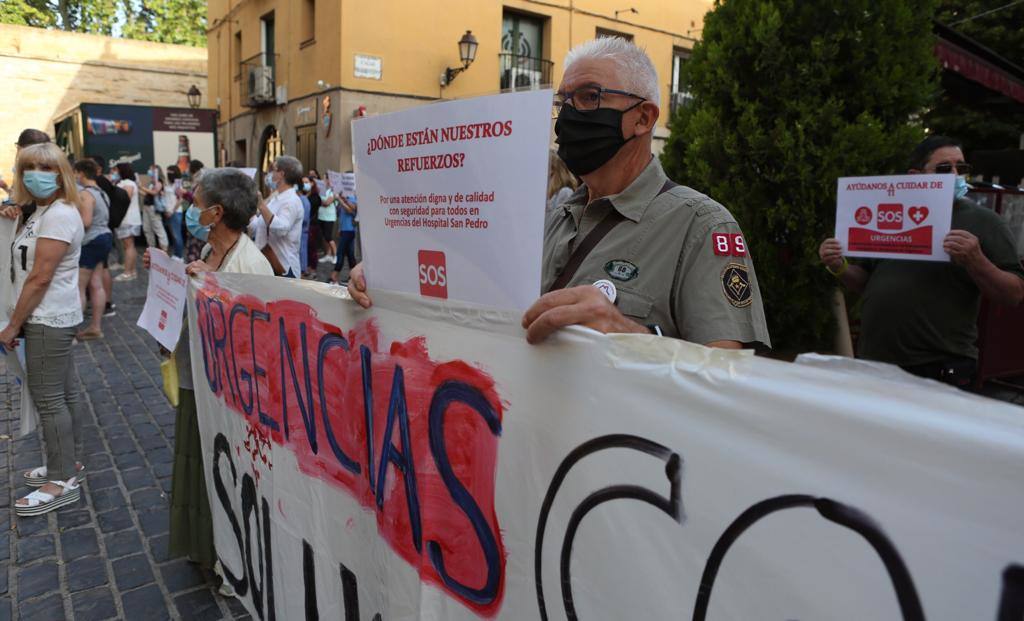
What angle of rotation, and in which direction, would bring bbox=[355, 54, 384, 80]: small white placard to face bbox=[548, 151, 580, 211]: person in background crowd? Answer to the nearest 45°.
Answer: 0° — it already faces them

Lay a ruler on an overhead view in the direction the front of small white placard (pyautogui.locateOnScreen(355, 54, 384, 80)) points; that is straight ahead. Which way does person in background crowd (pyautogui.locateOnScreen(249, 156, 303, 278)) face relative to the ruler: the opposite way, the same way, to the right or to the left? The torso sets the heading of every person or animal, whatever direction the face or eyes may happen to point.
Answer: to the right

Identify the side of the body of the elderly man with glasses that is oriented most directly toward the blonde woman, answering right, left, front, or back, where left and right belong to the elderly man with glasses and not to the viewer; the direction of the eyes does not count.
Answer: right

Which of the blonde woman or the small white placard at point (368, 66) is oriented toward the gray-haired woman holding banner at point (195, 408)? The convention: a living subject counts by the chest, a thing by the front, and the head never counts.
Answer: the small white placard

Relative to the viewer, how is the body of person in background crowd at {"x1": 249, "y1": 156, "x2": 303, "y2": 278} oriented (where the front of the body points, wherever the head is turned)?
to the viewer's left

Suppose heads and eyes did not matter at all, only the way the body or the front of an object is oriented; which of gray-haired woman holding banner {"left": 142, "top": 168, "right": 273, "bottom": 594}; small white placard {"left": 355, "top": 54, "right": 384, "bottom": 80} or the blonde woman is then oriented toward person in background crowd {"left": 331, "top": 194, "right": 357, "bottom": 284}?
the small white placard

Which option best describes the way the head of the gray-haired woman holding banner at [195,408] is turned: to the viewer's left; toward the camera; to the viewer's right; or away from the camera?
to the viewer's left

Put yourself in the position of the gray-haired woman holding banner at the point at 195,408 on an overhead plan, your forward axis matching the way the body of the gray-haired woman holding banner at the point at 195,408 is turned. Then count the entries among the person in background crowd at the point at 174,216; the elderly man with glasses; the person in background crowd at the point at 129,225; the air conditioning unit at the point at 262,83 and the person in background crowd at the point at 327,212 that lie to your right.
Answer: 4
